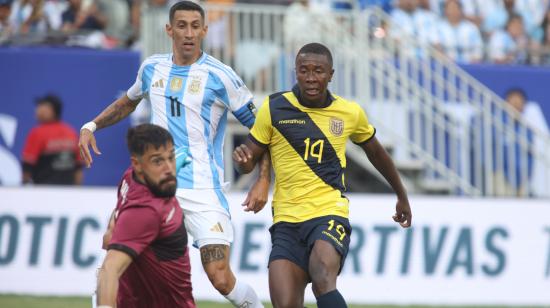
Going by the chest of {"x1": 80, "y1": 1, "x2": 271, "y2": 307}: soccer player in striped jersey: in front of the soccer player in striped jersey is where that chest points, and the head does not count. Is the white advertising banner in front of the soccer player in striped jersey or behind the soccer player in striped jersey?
behind

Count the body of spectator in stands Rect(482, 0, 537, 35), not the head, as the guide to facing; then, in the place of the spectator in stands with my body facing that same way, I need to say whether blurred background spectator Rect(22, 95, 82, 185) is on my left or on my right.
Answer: on my right

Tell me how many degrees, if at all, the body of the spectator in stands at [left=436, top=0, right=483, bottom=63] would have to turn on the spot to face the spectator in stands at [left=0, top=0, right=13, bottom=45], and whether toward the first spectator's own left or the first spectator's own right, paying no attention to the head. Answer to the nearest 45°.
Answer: approximately 45° to the first spectator's own right

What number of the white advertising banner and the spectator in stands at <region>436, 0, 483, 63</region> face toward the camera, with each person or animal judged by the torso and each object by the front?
2

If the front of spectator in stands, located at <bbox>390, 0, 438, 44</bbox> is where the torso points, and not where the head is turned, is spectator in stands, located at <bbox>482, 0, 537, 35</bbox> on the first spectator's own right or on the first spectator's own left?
on the first spectator's own left

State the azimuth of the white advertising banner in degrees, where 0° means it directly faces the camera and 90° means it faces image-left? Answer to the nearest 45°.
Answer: approximately 0°
